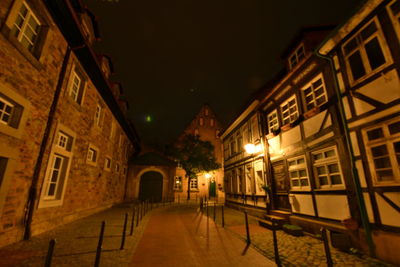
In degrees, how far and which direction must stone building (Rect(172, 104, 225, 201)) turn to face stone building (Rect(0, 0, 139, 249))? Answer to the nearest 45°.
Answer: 0° — it already faces it

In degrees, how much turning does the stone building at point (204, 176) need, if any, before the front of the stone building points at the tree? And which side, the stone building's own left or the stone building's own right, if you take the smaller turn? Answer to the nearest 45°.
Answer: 0° — it already faces it

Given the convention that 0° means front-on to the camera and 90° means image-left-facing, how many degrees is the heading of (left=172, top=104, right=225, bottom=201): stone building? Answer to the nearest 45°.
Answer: approximately 0°

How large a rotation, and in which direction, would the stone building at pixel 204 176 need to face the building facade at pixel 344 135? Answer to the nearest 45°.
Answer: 0° — it already faces it
